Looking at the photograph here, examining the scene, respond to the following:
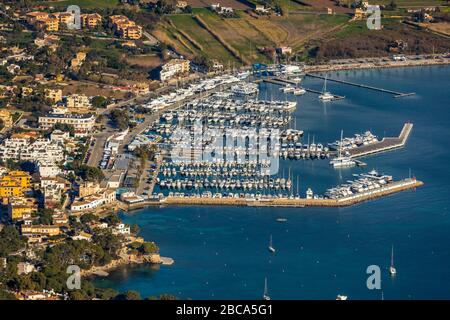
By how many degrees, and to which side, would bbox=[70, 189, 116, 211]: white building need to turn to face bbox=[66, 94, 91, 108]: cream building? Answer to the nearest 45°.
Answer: approximately 135° to its left

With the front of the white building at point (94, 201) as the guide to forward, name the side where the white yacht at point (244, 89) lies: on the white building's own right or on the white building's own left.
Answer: on the white building's own left

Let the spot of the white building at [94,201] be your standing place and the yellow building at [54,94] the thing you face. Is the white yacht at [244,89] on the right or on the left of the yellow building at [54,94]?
right

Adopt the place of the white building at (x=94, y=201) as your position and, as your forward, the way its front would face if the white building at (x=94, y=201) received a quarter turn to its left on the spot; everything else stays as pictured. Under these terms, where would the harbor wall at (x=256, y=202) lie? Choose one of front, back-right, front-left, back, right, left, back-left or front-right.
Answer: front-right

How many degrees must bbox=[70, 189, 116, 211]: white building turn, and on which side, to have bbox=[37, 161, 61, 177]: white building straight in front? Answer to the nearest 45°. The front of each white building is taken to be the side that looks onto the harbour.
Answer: approximately 180°

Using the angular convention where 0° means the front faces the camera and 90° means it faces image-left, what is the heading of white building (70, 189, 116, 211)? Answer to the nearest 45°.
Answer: approximately 315°

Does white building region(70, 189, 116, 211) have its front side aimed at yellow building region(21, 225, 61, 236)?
no

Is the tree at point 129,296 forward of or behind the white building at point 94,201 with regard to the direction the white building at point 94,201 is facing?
forward
